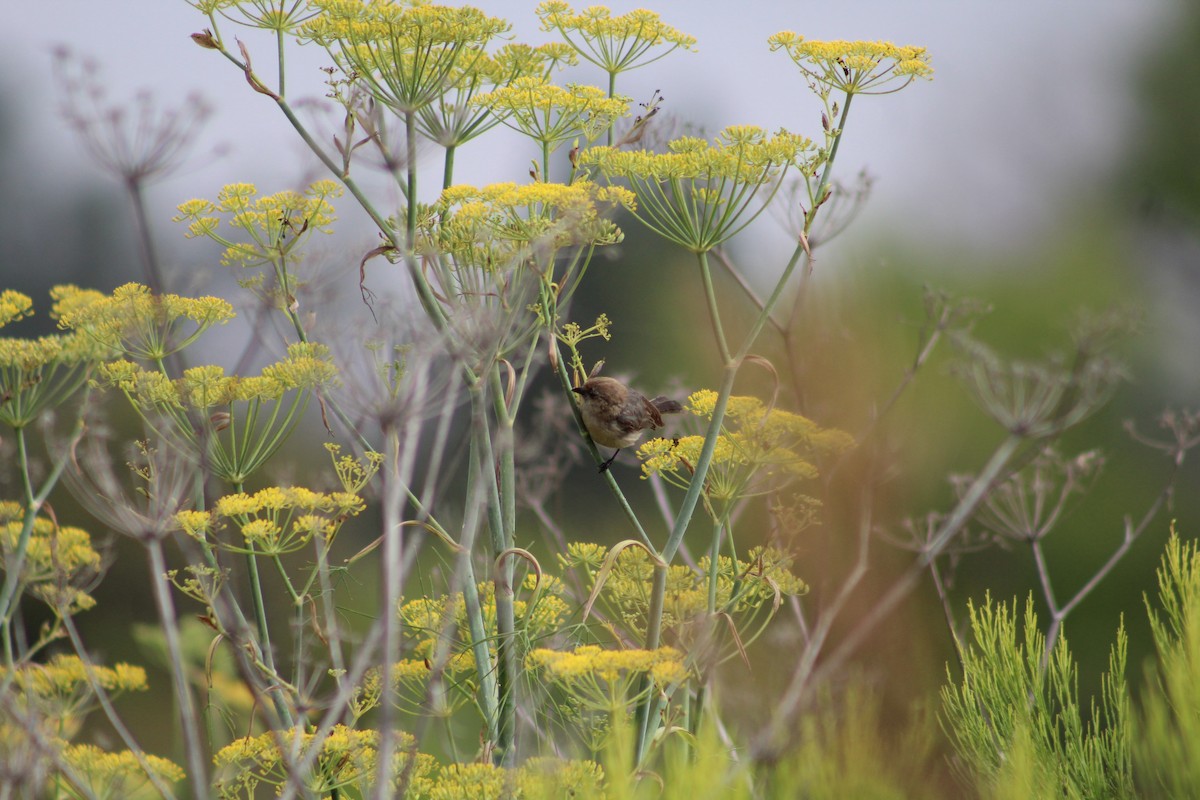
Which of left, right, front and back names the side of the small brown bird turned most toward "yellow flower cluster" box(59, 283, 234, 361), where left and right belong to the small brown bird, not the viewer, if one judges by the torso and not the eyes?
front

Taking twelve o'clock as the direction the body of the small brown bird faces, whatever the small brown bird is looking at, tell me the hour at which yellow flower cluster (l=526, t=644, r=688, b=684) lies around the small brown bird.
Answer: The yellow flower cluster is roughly at 9 o'clock from the small brown bird.

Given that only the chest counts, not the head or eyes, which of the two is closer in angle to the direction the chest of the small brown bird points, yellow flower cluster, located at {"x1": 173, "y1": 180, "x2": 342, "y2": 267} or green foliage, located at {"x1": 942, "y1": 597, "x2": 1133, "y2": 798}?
the yellow flower cluster

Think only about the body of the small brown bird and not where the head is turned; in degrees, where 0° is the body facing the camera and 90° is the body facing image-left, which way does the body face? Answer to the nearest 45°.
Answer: approximately 90°

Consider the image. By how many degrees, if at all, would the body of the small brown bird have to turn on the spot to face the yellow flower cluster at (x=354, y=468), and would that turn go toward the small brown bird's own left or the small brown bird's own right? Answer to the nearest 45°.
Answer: approximately 45° to the small brown bird's own left

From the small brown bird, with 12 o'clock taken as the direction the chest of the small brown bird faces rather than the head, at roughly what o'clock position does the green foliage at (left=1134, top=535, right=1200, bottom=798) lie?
The green foliage is roughly at 7 o'clock from the small brown bird.

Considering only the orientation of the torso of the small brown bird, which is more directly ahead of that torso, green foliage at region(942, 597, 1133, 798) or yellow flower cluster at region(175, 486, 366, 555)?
the yellow flower cluster

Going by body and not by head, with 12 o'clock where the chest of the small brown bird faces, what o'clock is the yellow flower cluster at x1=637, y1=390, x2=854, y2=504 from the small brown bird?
The yellow flower cluster is roughly at 8 o'clock from the small brown bird.

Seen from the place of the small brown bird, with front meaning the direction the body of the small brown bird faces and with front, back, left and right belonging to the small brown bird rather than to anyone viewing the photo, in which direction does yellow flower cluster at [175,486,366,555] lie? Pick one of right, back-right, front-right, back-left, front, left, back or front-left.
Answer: front-left

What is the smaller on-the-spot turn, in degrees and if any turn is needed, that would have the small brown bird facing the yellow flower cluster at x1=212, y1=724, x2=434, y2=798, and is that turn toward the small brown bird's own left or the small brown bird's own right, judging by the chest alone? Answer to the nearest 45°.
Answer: approximately 45° to the small brown bird's own left
